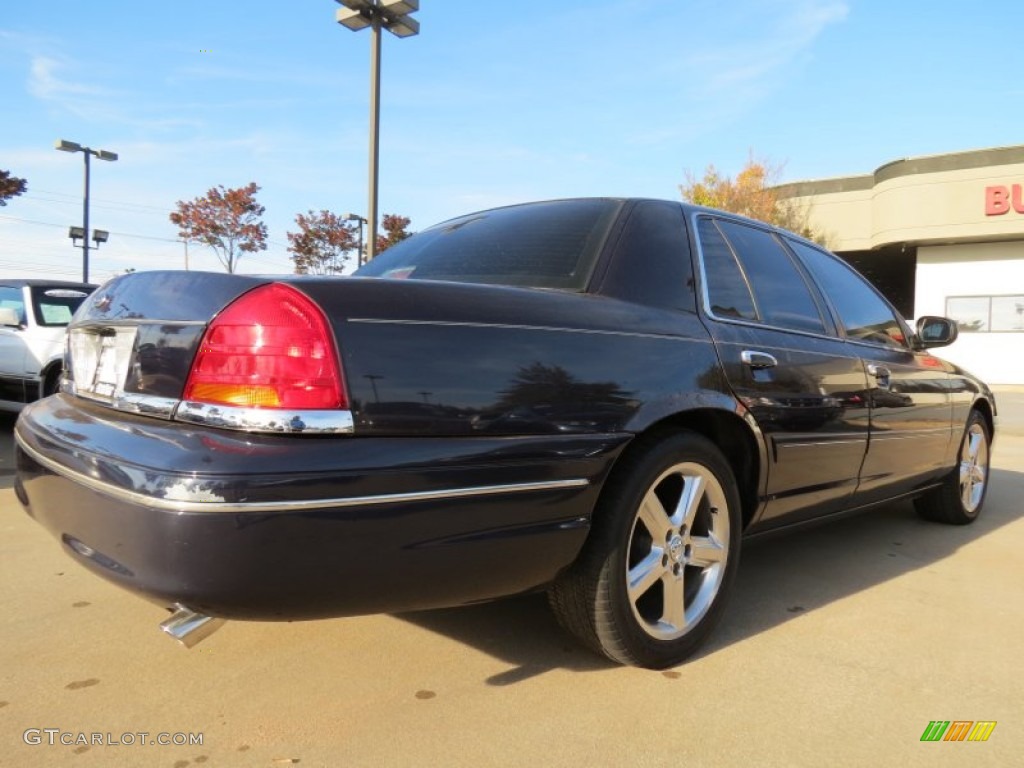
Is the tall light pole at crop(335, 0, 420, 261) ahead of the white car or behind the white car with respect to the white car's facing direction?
behind
